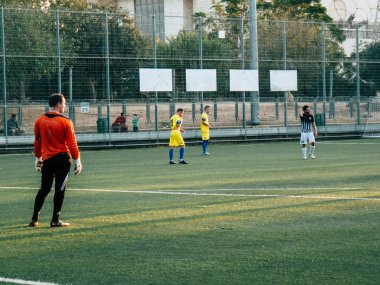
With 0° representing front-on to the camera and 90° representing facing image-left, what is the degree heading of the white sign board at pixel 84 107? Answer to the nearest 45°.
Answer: approximately 0°

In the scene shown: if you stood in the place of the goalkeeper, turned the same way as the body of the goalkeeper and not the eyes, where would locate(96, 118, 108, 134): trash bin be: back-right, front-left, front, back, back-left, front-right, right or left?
front-left

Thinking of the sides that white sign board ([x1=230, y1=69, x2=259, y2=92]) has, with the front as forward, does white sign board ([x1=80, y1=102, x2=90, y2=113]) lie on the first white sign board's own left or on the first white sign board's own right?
on the first white sign board's own right

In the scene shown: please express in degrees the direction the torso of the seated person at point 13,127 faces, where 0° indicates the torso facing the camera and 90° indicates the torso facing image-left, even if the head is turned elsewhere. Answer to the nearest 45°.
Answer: approximately 315°

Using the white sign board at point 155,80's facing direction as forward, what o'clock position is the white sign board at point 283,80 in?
the white sign board at point 283,80 is roughly at 8 o'clock from the white sign board at point 155,80.

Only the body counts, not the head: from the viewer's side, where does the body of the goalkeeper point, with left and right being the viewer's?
facing away from the viewer and to the right of the viewer

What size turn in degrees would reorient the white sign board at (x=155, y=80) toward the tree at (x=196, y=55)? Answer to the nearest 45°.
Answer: approximately 135° to its left

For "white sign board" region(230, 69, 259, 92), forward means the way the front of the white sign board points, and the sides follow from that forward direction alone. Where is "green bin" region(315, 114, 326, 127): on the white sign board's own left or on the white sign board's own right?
on the white sign board's own left

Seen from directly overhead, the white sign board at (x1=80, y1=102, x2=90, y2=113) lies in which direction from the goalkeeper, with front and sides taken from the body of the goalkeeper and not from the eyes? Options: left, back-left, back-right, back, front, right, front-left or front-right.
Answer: front-left

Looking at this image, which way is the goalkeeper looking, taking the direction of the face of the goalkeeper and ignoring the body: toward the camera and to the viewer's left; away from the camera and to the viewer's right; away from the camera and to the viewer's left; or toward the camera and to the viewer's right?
away from the camera and to the viewer's right

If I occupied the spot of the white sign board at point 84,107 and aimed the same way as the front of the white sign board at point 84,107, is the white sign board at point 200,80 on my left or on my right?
on my left

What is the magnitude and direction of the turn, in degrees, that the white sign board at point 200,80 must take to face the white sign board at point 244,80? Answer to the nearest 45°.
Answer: approximately 135° to its left

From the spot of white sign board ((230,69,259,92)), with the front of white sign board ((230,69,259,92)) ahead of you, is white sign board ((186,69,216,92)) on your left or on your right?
on your right
